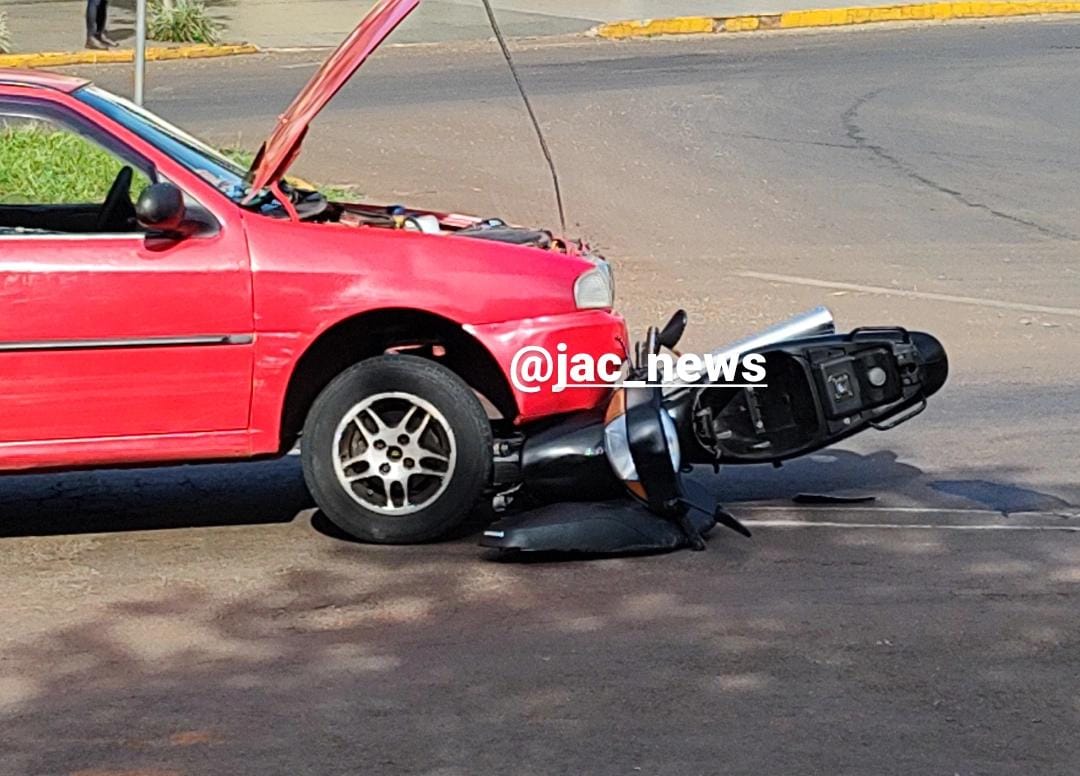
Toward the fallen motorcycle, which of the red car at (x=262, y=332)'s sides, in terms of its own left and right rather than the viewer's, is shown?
front

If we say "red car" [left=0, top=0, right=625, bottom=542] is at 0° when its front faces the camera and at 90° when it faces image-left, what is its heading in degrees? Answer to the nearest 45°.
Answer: approximately 270°

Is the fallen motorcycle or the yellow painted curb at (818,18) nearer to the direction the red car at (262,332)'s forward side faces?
the fallen motorcycle

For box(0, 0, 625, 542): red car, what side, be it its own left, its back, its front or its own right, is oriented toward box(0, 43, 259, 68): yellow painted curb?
left

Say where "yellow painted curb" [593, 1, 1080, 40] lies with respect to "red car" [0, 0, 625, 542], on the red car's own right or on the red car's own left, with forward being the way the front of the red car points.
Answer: on the red car's own left

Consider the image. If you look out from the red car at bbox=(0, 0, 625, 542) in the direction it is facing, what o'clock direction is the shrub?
The shrub is roughly at 9 o'clock from the red car.

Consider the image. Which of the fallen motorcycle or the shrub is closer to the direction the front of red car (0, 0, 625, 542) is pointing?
the fallen motorcycle
